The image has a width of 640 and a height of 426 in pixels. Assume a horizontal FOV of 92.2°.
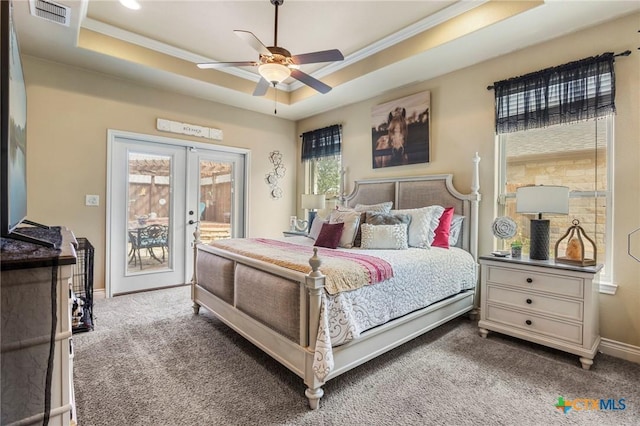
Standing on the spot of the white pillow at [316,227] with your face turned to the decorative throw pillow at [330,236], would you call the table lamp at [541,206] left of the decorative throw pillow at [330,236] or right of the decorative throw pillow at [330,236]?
left

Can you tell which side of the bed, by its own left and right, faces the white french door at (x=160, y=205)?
right

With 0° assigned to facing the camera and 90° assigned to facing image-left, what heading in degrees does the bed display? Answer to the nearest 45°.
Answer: approximately 45°

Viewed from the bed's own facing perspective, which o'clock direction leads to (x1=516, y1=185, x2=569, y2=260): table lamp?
The table lamp is roughly at 7 o'clock from the bed.

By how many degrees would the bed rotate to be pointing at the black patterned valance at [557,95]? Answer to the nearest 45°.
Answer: approximately 135° to its left

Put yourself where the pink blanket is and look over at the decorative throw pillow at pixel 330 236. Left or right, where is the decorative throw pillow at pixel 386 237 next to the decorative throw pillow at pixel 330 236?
right
